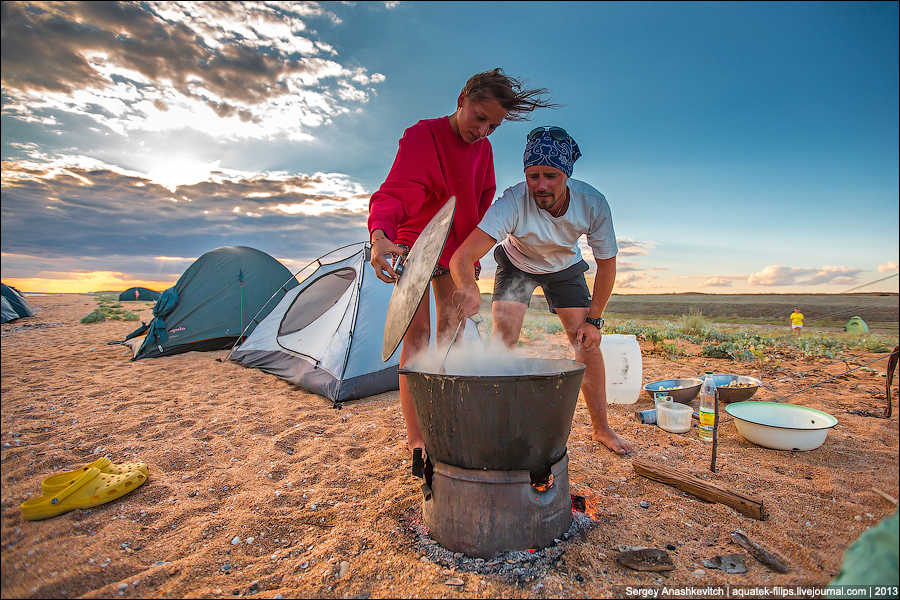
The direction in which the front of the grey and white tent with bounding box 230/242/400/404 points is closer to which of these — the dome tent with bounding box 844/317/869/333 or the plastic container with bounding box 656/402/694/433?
the plastic container

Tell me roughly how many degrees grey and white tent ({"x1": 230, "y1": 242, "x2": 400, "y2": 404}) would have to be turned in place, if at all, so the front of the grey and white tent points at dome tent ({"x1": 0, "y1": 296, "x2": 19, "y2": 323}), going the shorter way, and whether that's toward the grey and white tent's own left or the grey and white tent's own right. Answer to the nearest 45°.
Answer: approximately 90° to the grey and white tent's own right

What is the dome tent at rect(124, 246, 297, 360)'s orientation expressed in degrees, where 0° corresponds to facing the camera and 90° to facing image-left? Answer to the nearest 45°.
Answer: approximately 45°

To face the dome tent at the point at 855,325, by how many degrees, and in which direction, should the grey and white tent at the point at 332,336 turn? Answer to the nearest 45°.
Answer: approximately 135° to its left

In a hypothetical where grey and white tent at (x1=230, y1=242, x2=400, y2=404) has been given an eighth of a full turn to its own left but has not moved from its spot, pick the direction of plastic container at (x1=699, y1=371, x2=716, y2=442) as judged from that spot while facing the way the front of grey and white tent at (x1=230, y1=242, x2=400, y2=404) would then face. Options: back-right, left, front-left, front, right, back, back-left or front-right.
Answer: front-left

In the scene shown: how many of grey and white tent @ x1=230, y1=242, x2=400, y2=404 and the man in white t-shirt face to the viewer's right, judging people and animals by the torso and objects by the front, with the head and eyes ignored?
0

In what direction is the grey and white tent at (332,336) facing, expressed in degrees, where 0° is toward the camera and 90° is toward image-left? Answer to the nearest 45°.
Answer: approximately 45°
